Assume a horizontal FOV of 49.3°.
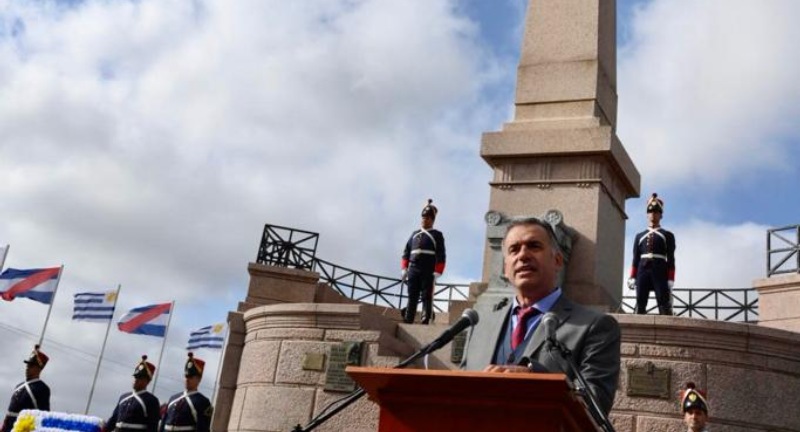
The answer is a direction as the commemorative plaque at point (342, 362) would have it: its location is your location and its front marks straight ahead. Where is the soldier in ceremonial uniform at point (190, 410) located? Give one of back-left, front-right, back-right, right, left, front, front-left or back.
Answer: front-right

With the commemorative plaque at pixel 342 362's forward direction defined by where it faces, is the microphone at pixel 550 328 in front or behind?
in front

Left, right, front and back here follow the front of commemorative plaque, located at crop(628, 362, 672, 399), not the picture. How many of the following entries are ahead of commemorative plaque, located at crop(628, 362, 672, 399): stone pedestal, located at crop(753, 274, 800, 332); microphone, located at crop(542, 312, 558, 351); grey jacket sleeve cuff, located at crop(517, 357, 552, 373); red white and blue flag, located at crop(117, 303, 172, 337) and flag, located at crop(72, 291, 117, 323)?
2

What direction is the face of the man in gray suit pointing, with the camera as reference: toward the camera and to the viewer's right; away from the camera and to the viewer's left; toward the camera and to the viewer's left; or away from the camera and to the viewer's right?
toward the camera and to the viewer's left

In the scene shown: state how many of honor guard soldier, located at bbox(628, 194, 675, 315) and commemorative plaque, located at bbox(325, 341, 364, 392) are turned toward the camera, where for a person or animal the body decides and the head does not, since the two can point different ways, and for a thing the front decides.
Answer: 2

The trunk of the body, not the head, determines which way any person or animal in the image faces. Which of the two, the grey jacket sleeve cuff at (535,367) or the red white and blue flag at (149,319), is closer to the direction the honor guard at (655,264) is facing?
the grey jacket sleeve cuff

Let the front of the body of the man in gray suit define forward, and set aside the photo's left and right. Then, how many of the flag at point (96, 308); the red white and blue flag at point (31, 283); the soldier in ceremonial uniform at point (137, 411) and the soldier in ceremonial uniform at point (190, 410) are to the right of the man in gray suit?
4

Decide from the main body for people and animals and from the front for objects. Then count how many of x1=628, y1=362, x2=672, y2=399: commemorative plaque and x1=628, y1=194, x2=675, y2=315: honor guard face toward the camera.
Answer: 2

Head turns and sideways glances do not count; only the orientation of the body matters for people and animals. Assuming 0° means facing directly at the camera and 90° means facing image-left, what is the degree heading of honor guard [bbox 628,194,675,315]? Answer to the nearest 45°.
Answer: approximately 0°

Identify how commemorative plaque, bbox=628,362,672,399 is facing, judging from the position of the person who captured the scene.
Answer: facing the viewer
